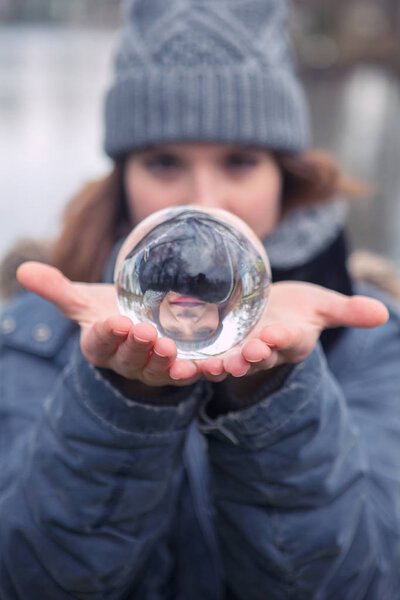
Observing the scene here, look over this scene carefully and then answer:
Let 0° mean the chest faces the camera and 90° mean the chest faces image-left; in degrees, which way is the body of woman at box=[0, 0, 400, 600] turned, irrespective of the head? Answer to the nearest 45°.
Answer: approximately 0°
